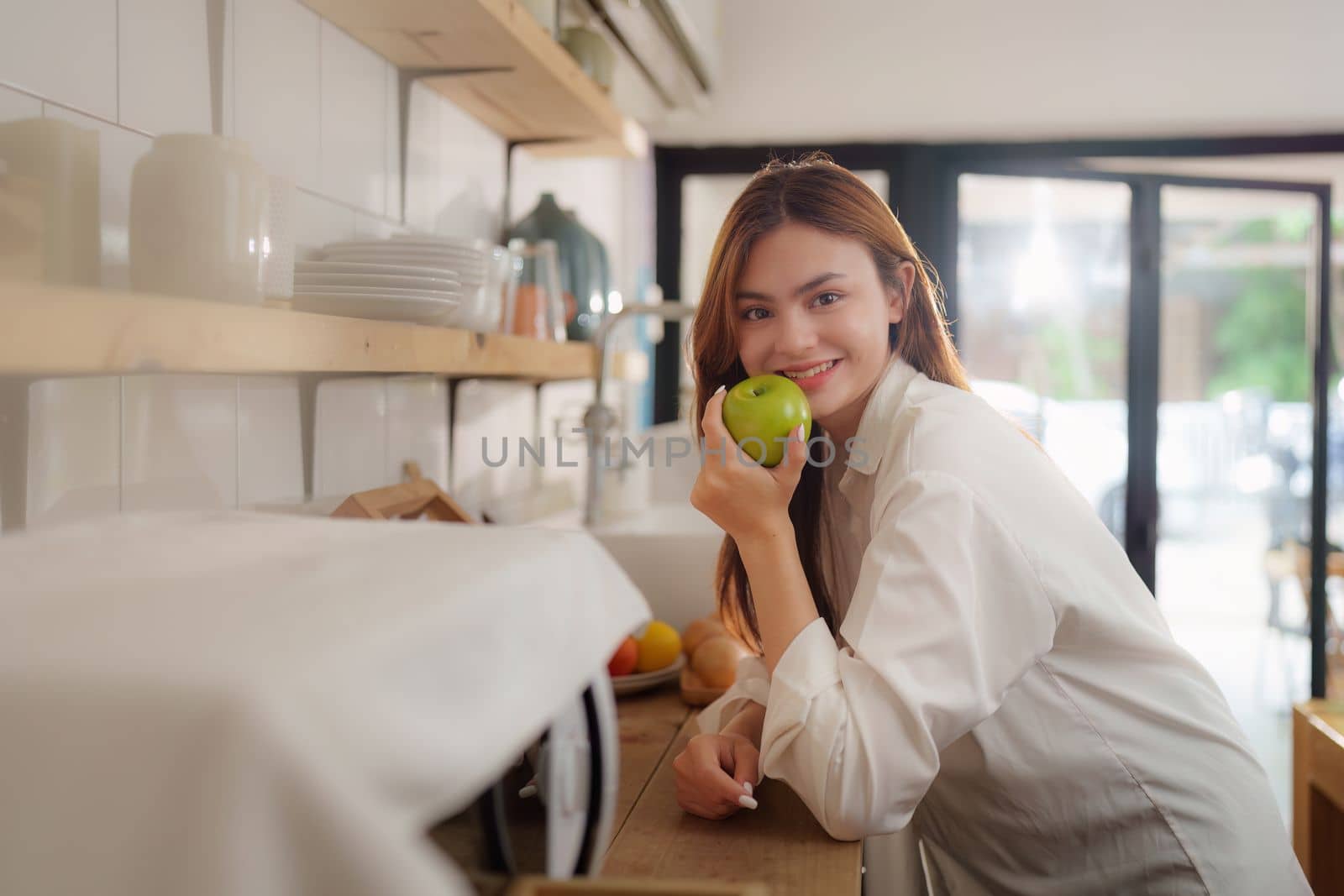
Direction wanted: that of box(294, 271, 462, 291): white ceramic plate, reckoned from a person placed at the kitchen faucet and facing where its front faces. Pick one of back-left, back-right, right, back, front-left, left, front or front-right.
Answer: right

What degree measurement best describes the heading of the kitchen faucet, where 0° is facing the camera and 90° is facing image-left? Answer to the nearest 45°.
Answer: approximately 270°

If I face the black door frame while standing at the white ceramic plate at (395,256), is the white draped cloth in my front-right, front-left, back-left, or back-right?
back-right

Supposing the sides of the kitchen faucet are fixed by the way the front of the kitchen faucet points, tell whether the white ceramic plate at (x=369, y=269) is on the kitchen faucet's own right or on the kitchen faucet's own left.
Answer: on the kitchen faucet's own right

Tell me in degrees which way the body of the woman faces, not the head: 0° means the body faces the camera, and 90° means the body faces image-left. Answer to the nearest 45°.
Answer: approximately 90°

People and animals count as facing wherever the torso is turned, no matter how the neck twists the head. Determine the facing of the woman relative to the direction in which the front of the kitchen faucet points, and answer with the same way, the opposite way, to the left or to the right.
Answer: the opposite way

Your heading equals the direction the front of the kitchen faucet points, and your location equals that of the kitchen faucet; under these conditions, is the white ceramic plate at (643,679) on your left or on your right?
on your right

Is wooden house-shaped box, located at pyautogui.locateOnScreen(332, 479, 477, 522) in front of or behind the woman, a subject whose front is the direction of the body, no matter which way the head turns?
in front

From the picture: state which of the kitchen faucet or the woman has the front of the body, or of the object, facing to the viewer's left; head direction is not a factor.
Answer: the woman

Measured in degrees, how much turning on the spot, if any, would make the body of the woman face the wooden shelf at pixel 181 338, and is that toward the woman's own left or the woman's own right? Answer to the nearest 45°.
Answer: approximately 45° to the woman's own left

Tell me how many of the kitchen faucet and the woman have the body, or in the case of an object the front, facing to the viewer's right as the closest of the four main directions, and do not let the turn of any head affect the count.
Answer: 1

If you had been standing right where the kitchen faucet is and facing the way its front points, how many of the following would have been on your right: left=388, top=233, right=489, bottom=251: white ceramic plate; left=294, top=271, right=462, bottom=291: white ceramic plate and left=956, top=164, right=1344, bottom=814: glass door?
2

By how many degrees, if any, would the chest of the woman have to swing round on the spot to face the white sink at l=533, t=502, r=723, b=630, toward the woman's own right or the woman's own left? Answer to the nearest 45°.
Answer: approximately 45° to the woman's own right

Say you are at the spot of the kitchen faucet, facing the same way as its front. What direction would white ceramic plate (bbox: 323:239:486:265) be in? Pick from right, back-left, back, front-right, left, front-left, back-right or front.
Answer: right
